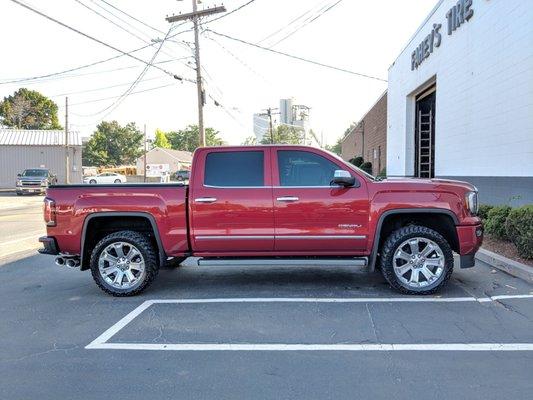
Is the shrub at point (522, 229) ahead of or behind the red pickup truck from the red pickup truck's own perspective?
ahead

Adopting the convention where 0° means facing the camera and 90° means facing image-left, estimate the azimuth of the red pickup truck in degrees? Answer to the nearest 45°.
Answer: approximately 270°

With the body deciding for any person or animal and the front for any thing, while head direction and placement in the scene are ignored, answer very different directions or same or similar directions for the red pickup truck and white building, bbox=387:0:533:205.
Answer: very different directions

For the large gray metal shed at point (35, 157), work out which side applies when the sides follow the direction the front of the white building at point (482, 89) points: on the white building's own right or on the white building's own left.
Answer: on the white building's own right

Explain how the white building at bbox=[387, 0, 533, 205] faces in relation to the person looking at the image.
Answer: facing the viewer and to the left of the viewer

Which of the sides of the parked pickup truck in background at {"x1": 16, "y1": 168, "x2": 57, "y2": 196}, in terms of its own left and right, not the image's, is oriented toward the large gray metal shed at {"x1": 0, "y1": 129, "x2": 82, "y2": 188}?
back

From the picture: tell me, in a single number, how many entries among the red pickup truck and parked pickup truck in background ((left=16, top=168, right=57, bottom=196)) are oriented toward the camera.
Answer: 1

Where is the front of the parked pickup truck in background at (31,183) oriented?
toward the camera

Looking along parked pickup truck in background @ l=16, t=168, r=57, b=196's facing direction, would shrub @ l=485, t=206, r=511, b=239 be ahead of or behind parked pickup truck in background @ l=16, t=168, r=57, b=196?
ahead

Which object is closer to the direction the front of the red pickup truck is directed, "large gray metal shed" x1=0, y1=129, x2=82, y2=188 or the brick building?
the brick building

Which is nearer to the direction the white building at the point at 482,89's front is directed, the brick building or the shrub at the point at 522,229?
the shrub

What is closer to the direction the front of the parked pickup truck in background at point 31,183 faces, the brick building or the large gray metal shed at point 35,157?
the brick building

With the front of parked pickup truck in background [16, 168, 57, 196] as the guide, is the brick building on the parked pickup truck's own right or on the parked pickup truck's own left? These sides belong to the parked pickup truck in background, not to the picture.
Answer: on the parked pickup truck's own left

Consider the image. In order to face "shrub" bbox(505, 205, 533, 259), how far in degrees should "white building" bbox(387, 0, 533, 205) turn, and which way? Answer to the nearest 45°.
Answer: approximately 45° to its left
